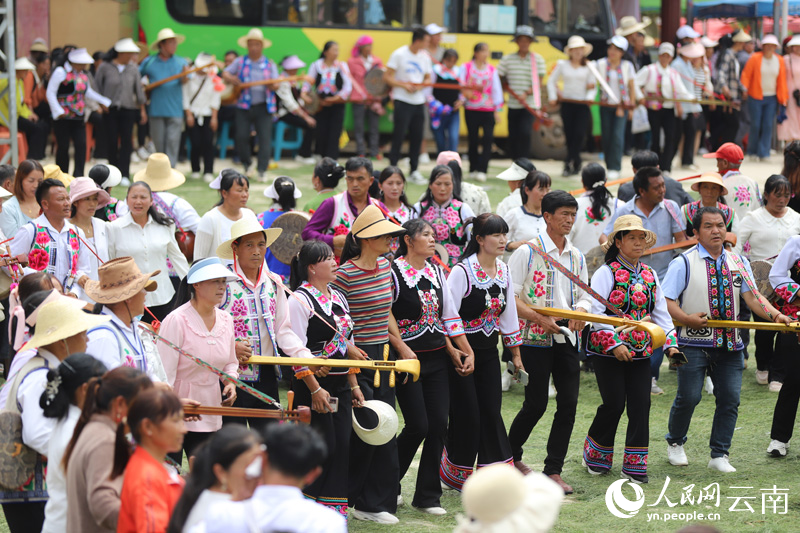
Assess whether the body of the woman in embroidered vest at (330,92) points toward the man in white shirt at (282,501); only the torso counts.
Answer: yes

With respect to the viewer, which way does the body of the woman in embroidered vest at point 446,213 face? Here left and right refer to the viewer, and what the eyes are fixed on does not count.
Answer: facing the viewer

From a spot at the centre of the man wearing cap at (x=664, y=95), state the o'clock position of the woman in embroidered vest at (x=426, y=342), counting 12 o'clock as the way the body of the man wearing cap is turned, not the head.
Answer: The woman in embroidered vest is roughly at 12 o'clock from the man wearing cap.

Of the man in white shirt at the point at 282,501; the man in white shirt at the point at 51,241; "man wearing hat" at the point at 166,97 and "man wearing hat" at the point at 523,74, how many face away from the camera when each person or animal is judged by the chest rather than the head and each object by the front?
1

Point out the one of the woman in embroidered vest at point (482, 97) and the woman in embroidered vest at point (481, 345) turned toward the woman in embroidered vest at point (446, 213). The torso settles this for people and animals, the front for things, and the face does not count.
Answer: the woman in embroidered vest at point (482, 97)

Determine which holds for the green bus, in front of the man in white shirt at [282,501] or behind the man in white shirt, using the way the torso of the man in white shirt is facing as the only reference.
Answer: in front

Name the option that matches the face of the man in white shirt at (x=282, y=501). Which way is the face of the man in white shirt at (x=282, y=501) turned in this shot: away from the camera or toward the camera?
away from the camera

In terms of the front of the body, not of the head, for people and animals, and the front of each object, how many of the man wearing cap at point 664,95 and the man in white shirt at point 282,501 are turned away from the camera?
1

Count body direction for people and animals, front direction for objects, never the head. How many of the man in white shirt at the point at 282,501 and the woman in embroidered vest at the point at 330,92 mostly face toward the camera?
1

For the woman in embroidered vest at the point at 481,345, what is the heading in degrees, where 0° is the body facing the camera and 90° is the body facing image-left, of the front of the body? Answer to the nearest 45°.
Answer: approximately 315°

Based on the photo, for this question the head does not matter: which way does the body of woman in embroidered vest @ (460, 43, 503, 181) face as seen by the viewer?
toward the camera

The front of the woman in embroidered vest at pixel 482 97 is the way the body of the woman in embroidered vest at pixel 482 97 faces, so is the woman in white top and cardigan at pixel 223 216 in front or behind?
in front

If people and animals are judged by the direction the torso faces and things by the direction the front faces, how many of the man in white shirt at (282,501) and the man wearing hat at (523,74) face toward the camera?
1

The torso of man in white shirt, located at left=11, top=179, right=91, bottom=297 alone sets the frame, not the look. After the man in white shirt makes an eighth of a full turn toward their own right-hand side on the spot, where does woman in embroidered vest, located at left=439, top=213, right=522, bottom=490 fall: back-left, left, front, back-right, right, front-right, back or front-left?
front-left

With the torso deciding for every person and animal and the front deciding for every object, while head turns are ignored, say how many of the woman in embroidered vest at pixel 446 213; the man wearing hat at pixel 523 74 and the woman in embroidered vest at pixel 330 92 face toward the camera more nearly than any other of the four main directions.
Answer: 3

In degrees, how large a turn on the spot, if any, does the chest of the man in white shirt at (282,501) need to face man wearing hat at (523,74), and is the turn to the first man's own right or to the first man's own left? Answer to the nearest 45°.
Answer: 0° — they already face them
